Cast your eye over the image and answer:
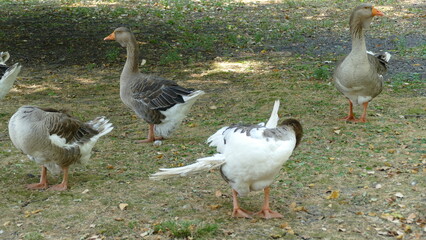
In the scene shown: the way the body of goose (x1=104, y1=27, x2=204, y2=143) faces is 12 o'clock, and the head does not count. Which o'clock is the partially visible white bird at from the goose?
The partially visible white bird is roughly at 1 o'clock from the goose.

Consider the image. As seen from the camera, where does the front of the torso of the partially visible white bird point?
to the viewer's left

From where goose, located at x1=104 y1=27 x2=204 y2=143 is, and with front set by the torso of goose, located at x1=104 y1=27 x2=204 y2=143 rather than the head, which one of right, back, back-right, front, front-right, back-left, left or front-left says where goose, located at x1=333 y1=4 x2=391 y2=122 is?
back

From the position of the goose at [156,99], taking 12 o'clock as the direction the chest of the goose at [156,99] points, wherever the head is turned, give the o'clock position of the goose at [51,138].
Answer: the goose at [51,138] is roughly at 10 o'clock from the goose at [156,99].

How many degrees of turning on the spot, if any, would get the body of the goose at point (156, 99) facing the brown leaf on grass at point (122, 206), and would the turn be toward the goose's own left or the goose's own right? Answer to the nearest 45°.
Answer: approximately 90° to the goose's own left

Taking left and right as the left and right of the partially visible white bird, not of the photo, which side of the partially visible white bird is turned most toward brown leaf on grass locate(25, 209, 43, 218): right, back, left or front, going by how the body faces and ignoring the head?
left

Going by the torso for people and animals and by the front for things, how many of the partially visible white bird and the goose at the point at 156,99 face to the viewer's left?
2

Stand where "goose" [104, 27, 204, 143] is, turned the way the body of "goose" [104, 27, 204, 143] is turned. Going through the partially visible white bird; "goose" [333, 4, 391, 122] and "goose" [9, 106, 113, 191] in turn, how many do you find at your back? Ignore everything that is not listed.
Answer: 1

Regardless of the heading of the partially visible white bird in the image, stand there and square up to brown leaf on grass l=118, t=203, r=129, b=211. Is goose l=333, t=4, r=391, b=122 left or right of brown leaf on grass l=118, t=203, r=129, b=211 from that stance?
left

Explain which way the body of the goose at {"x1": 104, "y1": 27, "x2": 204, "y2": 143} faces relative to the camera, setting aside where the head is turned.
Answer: to the viewer's left
